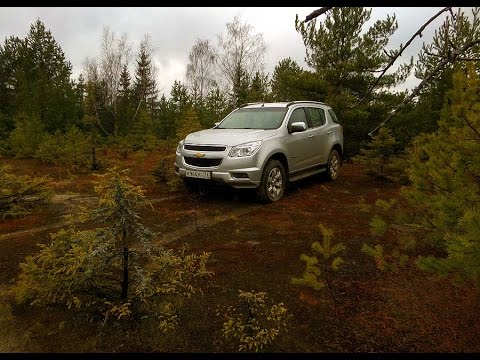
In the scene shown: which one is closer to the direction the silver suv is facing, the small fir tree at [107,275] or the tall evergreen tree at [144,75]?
the small fir tree

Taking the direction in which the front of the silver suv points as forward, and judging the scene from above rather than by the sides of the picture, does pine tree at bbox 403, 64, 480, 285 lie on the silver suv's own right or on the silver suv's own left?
on the silver suv's own left

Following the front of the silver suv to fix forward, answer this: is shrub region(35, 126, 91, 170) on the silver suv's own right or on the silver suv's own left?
on the silver suv's own right

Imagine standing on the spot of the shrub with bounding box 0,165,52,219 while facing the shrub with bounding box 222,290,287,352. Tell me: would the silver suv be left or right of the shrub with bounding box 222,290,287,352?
left

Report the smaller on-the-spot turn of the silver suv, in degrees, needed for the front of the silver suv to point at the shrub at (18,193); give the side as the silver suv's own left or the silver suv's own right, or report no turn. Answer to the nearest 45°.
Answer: approximately 45° to the silver suv's own right

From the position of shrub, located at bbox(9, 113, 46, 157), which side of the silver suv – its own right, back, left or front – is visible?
right

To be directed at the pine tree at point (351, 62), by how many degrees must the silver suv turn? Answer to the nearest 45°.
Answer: approximately 180°

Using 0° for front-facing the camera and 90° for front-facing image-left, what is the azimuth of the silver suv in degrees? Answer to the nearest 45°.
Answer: approximately 45°

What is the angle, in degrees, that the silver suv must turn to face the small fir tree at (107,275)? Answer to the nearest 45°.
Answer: approximately 45° to its left

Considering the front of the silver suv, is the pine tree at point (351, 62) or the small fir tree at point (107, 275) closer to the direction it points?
the small fir tree

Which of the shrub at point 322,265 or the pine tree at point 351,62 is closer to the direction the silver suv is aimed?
the shrub
